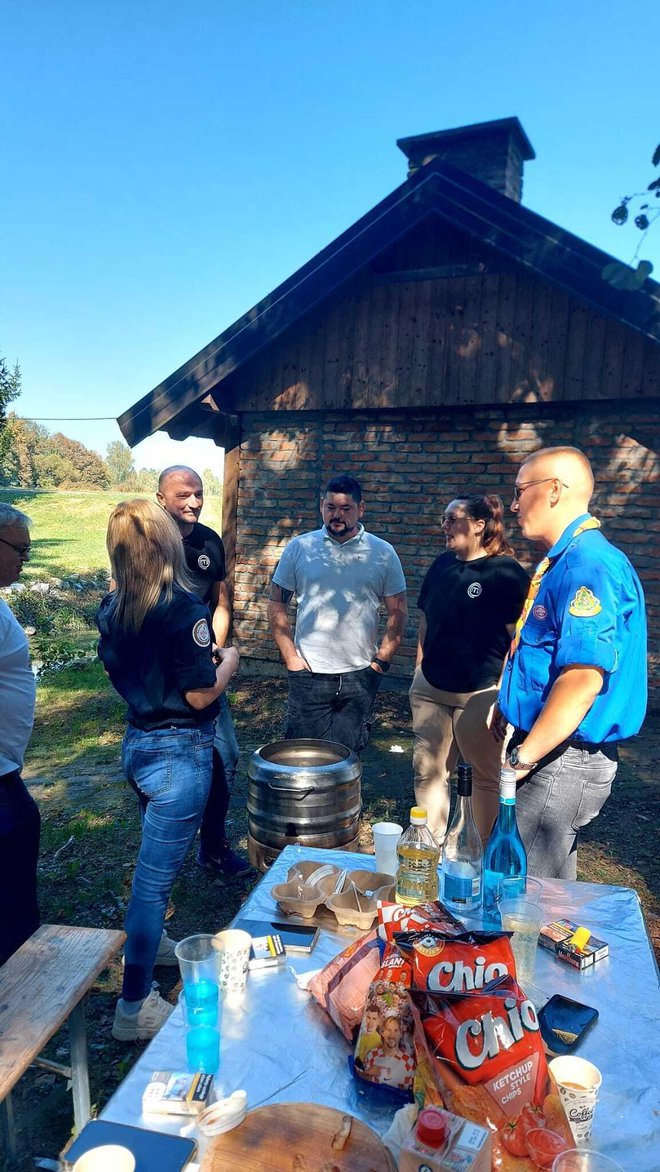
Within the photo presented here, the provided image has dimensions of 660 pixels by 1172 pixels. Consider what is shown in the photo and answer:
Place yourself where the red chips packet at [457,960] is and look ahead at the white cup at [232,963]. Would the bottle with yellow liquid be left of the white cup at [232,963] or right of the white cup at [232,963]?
right

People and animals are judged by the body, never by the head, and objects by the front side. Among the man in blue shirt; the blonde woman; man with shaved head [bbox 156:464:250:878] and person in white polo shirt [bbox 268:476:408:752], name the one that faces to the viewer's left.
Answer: the man in blue shirt

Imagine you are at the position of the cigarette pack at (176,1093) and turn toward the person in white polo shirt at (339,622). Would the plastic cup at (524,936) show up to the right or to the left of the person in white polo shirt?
right

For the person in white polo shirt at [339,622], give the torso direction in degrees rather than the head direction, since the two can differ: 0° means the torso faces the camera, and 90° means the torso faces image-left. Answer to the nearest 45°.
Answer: approximately 0°

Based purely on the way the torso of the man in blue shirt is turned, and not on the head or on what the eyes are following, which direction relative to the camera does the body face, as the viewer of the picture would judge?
to the viewer's left

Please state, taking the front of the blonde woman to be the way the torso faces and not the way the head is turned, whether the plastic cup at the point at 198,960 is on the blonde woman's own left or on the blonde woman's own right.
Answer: on the blonde woman's own right

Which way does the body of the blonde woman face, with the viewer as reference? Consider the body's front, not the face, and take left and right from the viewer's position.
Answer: facing away from the viewer and to the right of the viewer

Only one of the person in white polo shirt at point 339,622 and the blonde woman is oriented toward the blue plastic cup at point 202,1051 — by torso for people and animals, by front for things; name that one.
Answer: the person in white polo shirt

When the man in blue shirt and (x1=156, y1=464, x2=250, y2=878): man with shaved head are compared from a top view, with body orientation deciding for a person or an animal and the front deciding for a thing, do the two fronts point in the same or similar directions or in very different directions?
very different directions

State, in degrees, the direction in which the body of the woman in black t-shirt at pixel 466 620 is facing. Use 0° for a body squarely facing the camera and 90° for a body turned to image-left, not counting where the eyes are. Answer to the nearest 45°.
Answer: approximately 45°
